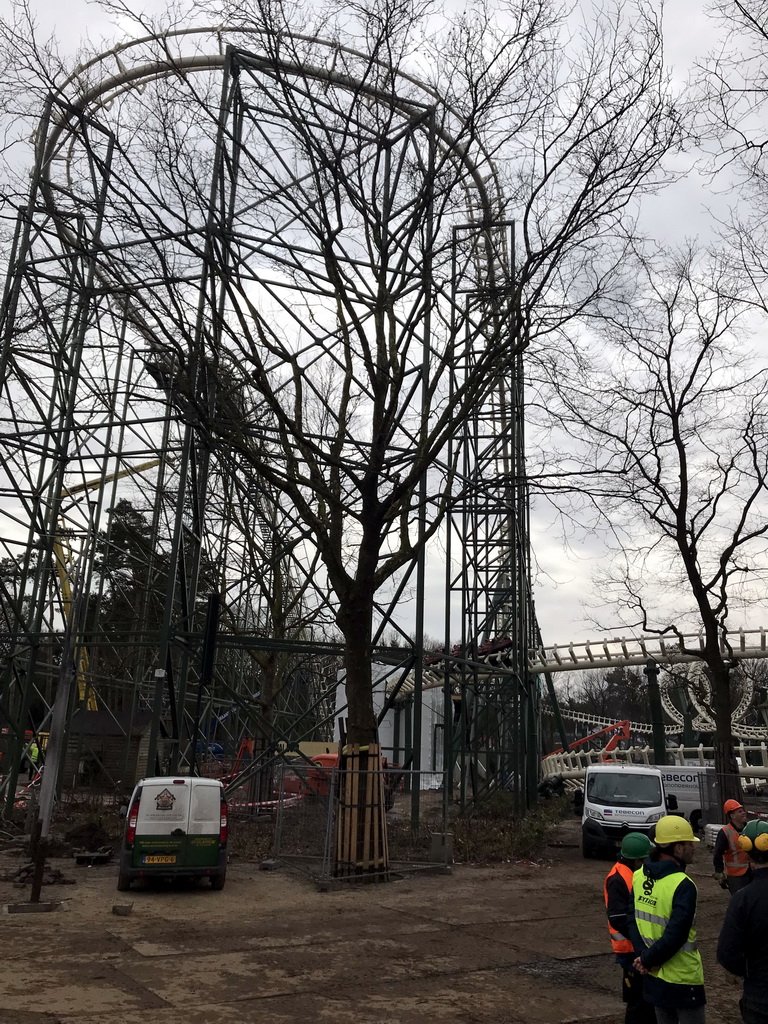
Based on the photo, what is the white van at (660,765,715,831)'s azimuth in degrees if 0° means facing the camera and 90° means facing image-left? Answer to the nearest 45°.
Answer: approximately 90°

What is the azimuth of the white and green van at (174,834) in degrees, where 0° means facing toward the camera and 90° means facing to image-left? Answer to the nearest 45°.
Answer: approximately 180°

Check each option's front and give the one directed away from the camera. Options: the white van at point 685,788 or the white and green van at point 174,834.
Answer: the white and green van at point 174,834

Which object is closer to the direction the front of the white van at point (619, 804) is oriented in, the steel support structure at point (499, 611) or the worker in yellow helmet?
the worker in yellow helmet

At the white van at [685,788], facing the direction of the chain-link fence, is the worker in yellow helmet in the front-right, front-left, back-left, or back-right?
front-left

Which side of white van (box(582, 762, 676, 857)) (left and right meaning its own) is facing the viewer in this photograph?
front

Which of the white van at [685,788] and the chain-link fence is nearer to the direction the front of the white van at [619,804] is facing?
the chain-link fence

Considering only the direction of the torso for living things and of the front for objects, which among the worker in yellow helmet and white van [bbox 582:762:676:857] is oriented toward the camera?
the white van

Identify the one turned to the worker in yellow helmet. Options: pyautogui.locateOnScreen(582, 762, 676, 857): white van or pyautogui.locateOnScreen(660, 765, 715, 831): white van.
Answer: pyautogui.locateOnScreen(582, 762, 676, 857): white van

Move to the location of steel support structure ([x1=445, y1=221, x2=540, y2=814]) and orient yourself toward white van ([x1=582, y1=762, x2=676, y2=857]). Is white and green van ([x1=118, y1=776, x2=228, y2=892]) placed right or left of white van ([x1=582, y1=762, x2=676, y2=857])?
right

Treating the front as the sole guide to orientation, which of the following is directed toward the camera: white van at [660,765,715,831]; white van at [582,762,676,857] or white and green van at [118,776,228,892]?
white van at [582,762,676,857]
